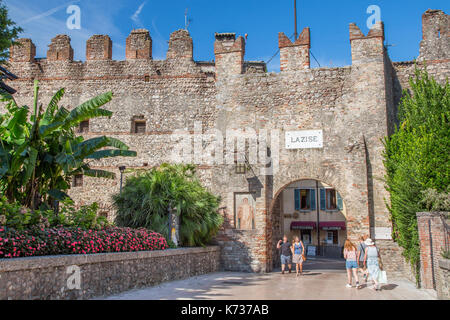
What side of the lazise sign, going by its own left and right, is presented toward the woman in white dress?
front

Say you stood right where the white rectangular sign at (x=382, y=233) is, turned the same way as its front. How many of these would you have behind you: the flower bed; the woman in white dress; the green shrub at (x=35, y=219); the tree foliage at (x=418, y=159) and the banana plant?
0

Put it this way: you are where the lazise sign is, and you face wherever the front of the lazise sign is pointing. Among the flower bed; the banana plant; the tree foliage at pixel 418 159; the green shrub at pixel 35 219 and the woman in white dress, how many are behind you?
0

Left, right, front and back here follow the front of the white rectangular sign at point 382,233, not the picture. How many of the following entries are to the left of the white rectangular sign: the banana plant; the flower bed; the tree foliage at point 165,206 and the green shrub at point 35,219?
0

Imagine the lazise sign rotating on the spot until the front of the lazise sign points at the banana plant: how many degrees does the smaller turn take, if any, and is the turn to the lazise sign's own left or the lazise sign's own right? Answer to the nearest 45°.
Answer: approximately 45° to the lazise sign's own right

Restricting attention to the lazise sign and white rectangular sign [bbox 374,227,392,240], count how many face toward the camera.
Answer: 2

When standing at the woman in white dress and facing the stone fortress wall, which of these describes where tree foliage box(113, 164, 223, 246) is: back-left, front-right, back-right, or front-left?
front-left

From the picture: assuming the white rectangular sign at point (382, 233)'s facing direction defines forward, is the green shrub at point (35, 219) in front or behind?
in front

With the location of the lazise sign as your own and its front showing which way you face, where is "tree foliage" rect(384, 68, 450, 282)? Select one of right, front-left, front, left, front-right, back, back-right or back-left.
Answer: front-left

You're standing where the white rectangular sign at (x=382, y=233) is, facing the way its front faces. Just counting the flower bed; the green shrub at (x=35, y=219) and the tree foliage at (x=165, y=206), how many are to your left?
0

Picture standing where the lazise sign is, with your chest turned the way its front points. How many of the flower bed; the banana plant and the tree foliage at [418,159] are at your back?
0

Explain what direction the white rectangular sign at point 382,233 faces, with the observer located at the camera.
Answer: facing the viewer

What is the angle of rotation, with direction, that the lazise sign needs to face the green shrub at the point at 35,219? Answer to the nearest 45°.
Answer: approximately 45° to its right

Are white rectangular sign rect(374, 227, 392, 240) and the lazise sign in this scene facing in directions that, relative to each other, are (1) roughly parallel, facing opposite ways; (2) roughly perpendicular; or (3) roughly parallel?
roughly parallel
